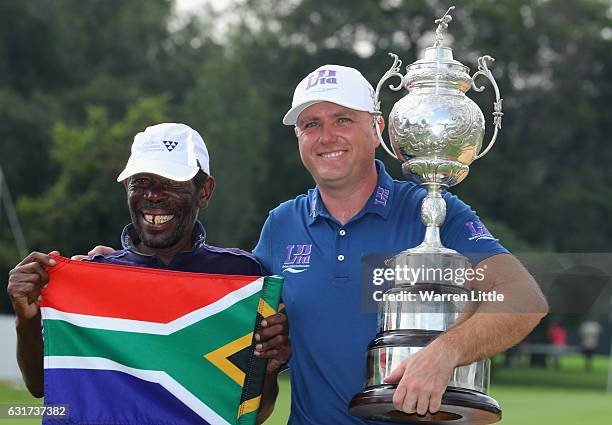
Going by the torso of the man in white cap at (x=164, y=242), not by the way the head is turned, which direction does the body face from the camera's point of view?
toward the camera

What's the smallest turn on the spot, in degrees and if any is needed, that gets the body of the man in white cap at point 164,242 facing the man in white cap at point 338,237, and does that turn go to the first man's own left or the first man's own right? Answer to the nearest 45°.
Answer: approximately 90° to the first man's own left
